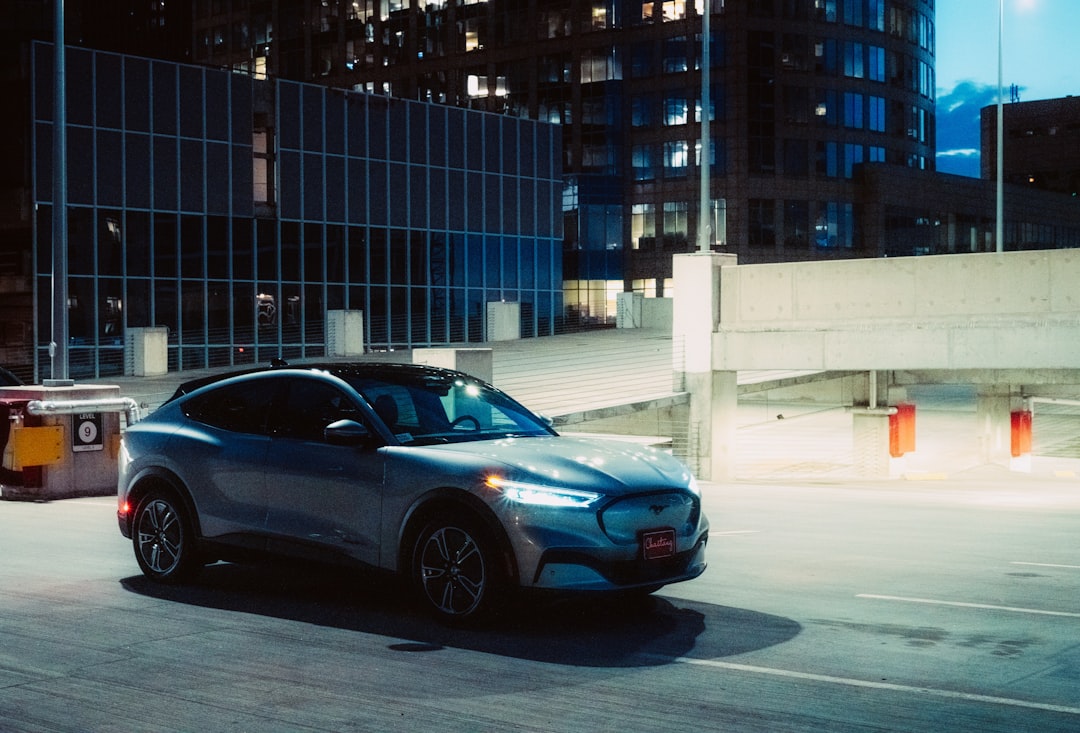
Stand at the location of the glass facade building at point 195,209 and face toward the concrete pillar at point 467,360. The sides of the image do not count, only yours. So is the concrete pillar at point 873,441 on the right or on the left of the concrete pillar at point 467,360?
left

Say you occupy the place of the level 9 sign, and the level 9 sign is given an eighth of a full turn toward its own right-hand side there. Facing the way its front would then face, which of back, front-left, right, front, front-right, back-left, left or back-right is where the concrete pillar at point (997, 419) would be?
back

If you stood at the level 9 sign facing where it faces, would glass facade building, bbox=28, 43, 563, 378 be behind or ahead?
behind

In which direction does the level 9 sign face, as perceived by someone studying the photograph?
facing the viewer

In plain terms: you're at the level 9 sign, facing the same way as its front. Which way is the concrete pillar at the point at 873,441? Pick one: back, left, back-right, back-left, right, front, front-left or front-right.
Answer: back-left

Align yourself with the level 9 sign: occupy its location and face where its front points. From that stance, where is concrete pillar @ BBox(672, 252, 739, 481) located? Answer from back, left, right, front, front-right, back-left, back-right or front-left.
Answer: back-left

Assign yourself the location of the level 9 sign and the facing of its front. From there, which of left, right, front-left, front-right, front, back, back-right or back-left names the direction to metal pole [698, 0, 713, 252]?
back-left

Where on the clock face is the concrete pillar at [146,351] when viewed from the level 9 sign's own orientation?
The concrete pillar is roughly at 6 o'clock from the level 9 sign.

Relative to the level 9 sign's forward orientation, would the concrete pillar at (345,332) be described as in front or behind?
behind
